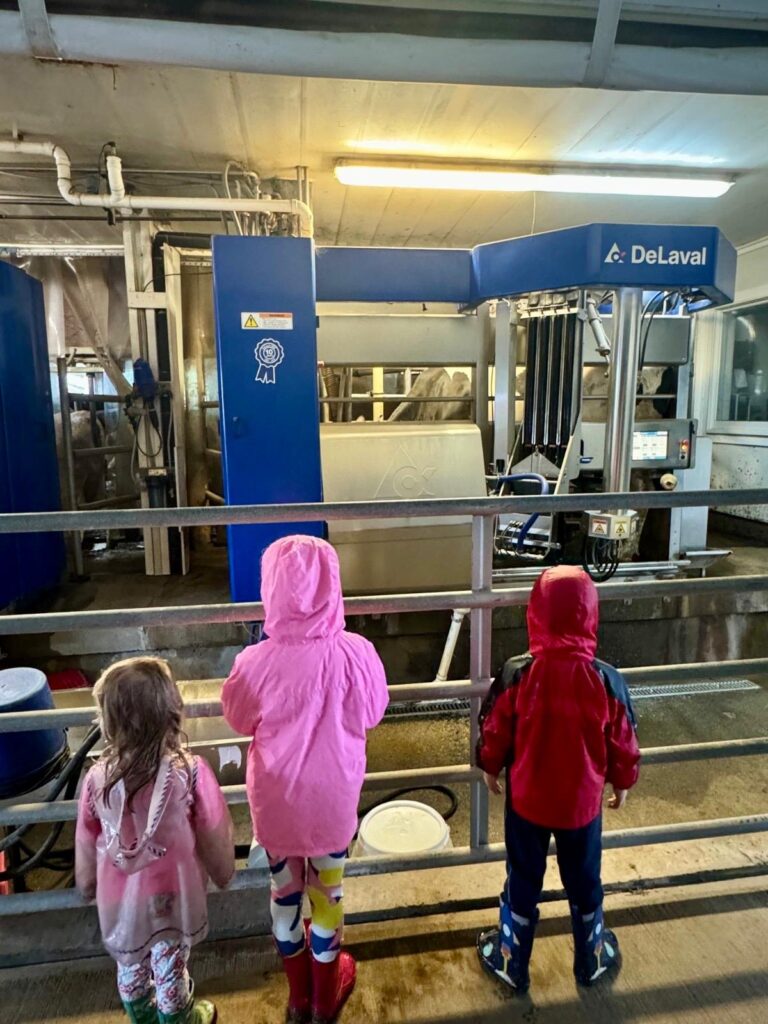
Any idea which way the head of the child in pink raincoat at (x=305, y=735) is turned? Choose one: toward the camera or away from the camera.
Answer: away from the camera

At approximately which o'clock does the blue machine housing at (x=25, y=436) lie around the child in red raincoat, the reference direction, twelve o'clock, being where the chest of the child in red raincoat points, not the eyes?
The blue machine housing is roughly at 10 o'clock from the child in red raincoat.

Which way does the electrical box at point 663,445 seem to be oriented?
toward the camera

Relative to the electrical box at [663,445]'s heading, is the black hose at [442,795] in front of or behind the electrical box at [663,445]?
in front

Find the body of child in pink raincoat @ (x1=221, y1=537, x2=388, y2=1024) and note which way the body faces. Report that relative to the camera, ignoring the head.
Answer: away from the camera

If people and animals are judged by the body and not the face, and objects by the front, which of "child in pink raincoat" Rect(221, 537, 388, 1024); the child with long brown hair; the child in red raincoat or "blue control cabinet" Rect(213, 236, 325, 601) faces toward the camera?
the blue control cabinet

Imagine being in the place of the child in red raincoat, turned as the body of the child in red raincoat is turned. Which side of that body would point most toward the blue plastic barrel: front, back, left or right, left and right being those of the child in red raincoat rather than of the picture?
left

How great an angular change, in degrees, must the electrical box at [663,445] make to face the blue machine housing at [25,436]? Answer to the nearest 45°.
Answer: approximately 45° to its right

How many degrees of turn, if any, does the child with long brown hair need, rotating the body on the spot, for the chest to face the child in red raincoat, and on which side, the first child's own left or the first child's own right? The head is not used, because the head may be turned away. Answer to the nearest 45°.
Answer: approximately 90° to the first child's own right

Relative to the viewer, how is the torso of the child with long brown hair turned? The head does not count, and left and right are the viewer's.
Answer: facing away from the viewer

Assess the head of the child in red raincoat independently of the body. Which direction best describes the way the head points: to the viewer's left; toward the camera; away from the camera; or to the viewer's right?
away from the camera

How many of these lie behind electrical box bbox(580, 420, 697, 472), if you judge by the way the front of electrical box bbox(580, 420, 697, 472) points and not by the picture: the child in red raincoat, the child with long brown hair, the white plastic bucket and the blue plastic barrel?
0

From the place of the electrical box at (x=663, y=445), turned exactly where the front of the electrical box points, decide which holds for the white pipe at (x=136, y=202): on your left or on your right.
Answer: on your right

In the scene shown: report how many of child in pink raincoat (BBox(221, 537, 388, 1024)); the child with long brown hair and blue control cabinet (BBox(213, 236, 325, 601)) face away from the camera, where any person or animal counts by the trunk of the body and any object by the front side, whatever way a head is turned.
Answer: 2

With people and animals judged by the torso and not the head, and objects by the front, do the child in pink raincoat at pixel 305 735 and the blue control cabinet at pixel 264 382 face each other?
yes

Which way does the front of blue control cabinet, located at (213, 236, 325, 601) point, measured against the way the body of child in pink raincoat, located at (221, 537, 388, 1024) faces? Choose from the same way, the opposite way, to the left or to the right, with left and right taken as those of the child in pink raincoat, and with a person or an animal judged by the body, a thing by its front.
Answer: the opposite way

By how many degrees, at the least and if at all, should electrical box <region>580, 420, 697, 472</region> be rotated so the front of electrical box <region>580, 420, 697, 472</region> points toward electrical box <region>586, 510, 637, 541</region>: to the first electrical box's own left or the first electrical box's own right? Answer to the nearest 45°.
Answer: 0° — it already faces it

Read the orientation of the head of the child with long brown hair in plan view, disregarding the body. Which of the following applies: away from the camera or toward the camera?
away from the camera

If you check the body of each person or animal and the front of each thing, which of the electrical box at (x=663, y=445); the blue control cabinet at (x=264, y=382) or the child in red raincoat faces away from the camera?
the child in red raincoat

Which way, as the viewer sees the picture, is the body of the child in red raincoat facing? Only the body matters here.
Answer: away from the camera

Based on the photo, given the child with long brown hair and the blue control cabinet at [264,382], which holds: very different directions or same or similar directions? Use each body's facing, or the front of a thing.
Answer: very different directions

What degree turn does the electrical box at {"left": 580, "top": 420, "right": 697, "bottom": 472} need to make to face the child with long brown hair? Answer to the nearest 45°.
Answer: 0° — it already faces them
